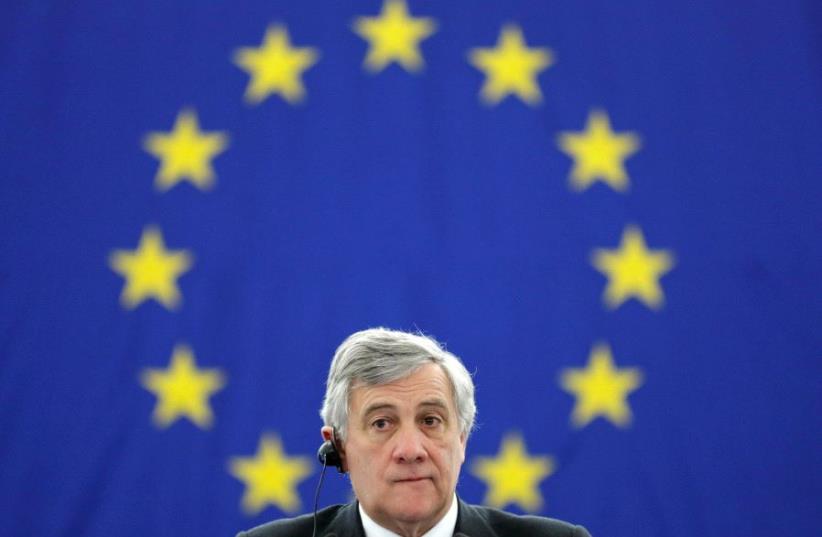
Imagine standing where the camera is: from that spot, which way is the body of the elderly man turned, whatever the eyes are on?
toward the camera

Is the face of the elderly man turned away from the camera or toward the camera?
toward the camera
